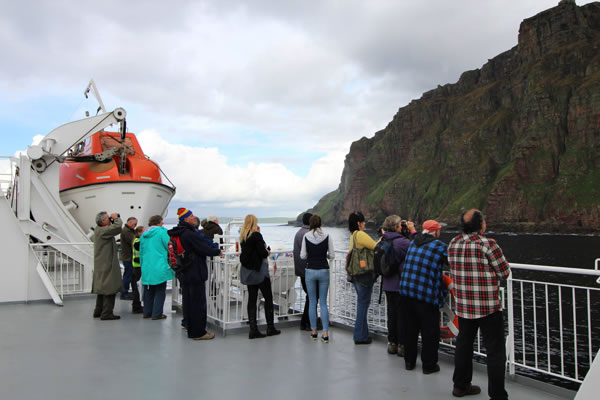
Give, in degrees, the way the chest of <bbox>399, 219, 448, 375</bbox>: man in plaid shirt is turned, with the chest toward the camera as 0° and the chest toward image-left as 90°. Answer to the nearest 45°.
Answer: approximately 225°

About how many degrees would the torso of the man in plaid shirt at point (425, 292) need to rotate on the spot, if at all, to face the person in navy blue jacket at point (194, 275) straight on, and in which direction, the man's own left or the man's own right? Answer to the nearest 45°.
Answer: approximately 135° to the man's own left

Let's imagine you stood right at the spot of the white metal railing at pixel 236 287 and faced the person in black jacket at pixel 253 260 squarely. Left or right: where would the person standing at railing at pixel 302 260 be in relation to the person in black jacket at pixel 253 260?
left

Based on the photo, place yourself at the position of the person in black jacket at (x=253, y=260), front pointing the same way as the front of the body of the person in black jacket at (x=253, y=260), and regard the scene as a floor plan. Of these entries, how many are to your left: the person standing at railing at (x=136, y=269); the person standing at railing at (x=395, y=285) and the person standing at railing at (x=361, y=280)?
1

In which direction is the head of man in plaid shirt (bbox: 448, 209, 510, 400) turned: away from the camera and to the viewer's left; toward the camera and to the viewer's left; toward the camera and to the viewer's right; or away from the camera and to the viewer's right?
away from the camera and to the viewer's right

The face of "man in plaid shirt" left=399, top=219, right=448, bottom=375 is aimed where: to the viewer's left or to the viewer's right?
to the viewer's right

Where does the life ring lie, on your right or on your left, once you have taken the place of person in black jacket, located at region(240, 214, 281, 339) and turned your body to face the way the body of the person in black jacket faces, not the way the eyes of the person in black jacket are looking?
on your right

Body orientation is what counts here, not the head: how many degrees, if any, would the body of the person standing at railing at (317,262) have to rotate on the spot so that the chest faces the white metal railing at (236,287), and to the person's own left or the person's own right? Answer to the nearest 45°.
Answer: approximately 45° to the person's own left

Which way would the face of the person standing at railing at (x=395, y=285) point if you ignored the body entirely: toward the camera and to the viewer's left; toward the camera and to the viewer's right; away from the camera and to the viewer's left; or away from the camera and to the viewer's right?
away from the camera and to the viewer's right
